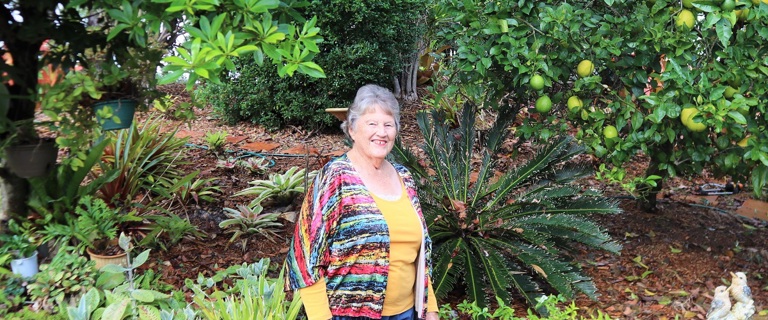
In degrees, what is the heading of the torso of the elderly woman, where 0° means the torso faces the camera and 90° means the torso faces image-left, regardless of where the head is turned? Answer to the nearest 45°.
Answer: approximately 315°

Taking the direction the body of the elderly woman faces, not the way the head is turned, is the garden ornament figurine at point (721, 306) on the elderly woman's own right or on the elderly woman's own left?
on the elderly woman's own left

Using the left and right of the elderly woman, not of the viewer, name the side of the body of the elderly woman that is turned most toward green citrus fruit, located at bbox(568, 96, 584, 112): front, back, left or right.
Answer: left

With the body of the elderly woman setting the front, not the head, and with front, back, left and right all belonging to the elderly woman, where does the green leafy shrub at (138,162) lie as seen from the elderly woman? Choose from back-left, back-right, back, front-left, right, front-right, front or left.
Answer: back

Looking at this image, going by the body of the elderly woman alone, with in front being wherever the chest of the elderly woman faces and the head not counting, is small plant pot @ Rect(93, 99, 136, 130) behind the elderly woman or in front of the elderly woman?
behind

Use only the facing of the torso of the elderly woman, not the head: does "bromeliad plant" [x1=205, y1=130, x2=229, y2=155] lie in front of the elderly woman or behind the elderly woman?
behind
